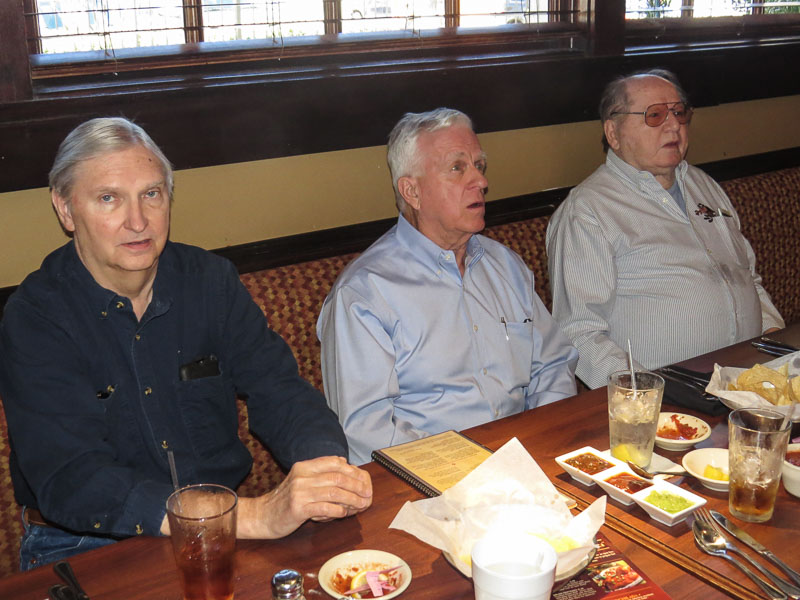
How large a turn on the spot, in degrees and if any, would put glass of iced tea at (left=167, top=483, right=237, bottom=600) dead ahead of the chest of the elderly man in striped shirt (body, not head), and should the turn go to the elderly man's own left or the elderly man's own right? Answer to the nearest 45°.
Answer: approximately 45° to the elderly man's own right

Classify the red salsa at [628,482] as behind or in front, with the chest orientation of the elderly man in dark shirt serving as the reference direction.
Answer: in front

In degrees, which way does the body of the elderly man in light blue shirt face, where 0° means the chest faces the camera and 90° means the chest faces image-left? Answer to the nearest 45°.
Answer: approximately 315°

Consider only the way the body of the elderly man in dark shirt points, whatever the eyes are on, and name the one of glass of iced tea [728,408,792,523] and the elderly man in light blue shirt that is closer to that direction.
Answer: the glass of iced tea

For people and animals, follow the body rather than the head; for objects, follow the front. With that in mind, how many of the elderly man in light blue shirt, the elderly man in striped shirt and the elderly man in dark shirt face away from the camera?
0

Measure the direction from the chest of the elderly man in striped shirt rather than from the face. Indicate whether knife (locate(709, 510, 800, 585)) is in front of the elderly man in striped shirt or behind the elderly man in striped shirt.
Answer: in front

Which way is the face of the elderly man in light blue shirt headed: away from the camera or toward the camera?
toward the camera

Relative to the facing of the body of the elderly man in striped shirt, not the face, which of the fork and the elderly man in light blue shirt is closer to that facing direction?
the fork

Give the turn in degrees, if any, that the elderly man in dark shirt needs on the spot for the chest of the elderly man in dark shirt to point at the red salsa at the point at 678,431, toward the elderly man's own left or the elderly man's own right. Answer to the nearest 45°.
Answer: approximately 45° to the elderly man's own left

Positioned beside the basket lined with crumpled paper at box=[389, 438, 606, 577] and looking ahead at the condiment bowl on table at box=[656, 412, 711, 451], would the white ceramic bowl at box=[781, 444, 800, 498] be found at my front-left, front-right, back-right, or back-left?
front-right

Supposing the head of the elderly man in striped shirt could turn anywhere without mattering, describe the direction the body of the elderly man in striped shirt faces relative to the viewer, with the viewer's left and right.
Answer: facing the viewer and to the right of the viewer
